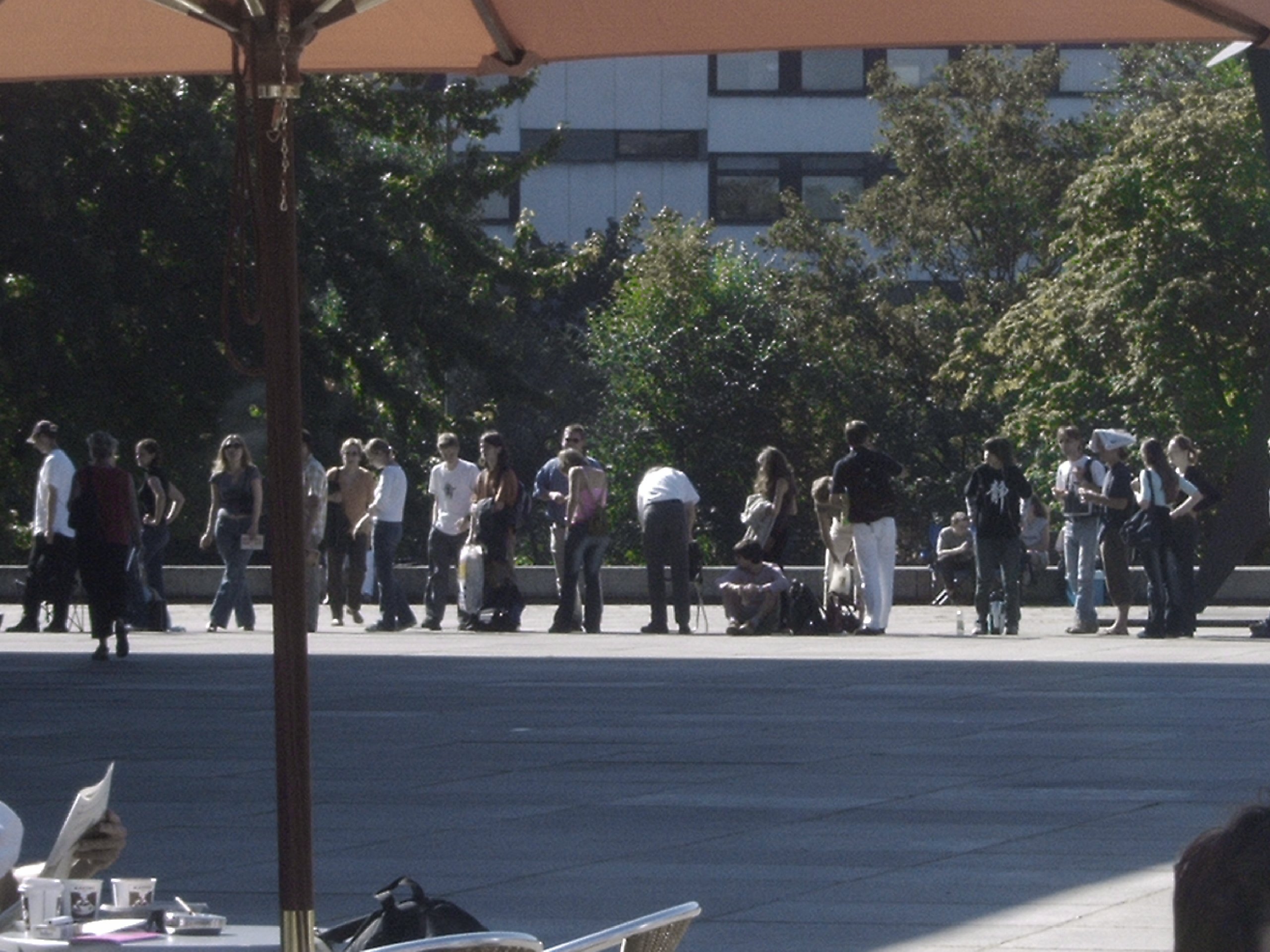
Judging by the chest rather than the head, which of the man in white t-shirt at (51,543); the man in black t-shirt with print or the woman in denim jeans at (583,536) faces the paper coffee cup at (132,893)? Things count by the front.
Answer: the man in black t-shirt with print

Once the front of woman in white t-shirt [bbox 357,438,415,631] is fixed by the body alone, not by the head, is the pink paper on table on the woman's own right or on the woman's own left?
on the woman's own left

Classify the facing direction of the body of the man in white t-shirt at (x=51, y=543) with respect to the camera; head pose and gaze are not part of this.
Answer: to the viewer's left

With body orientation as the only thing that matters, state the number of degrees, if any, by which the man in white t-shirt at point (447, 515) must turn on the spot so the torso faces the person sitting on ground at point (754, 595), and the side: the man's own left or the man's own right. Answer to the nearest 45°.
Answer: approximately 45° to the man's own left

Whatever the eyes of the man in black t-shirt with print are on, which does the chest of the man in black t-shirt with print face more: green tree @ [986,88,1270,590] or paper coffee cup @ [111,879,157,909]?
the paper coffee cup

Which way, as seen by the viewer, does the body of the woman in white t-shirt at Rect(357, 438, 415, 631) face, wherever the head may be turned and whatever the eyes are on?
to the viewer's left

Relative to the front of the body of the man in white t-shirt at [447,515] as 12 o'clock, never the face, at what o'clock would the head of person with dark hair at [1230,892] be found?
The head of person with dark hair is roughly at 12 o'clock from the man in white t-shirt.

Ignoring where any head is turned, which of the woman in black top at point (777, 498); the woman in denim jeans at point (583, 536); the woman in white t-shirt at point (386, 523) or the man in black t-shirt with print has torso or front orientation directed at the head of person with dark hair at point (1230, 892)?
the man in black t-shirt with print

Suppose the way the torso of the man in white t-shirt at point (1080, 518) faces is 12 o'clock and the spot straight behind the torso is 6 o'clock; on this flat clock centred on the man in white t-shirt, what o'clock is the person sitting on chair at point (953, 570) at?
The person sitting on chair is roughly at 4 o'clock from the man in white t-shirt.

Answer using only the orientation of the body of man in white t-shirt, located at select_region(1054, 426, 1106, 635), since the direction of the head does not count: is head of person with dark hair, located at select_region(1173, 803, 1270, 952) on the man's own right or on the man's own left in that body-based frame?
on the man's own left

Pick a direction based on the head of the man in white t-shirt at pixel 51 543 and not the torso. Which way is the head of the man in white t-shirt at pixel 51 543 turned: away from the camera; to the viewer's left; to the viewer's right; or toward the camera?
to the viewer's left

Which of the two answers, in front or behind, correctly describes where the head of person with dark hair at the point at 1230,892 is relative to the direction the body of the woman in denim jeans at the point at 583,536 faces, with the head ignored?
behind

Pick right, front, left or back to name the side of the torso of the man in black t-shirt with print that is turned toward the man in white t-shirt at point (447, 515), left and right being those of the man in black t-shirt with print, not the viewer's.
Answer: right
